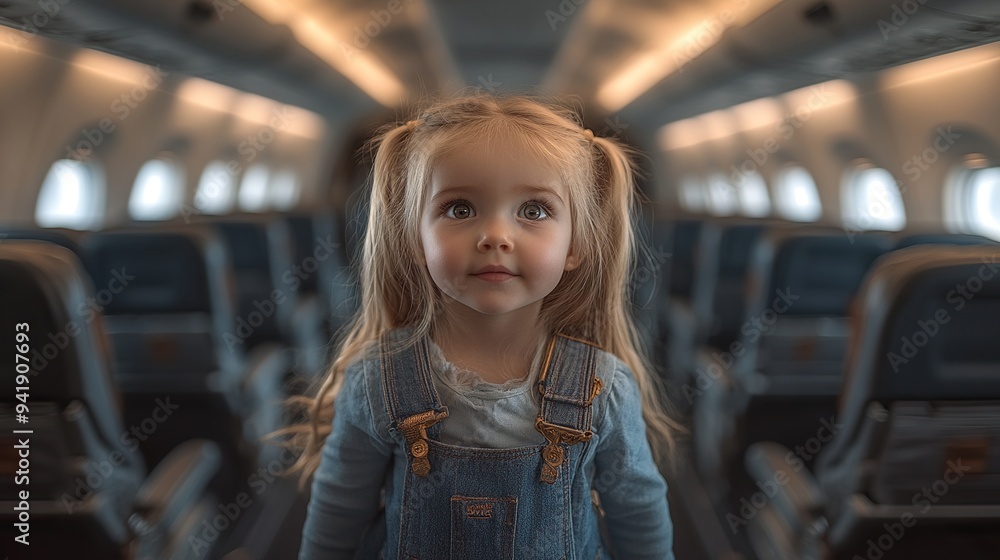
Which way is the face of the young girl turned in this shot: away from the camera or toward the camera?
toward the camera

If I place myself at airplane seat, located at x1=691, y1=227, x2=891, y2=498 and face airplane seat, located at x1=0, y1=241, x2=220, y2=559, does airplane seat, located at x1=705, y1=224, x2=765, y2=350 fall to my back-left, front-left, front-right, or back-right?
back-right

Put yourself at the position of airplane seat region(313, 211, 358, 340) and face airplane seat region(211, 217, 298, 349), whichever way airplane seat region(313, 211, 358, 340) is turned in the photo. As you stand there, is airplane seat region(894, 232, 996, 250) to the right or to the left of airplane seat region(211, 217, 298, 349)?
left

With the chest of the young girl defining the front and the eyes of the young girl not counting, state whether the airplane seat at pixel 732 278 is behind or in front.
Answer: behind

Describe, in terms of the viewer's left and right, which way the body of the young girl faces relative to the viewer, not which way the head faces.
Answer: facing the viewer

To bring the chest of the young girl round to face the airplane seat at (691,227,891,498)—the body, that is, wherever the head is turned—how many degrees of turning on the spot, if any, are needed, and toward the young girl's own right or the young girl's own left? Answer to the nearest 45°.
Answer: approximately 135° to the young girl's own left

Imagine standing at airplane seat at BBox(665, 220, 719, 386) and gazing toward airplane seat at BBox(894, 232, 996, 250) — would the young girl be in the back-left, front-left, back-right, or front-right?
front-right

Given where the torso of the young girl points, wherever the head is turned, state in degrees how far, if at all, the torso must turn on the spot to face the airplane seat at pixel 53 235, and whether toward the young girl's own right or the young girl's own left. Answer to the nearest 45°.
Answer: approximately 135° to the young girl's own right

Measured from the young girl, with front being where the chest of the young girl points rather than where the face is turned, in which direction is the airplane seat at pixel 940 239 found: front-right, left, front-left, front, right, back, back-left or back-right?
back-left

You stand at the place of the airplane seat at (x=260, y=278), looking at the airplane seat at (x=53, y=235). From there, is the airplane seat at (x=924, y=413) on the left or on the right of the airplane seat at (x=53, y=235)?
left

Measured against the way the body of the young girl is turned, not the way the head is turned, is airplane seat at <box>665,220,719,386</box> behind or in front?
behind
